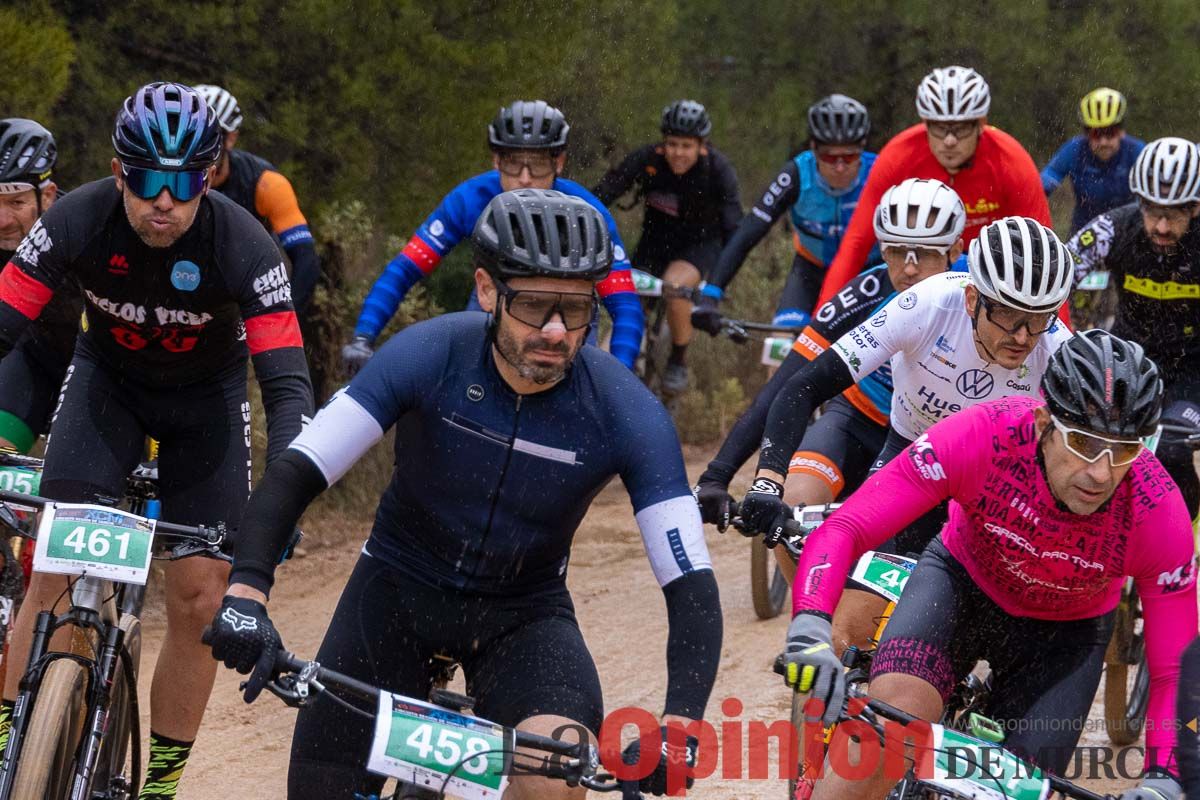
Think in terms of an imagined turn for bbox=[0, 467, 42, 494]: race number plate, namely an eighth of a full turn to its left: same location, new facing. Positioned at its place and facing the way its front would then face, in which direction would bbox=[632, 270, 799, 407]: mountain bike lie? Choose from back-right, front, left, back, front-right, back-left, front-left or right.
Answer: left

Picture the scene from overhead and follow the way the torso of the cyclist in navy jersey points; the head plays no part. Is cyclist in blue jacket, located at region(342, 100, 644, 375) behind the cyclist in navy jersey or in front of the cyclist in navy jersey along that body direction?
behind

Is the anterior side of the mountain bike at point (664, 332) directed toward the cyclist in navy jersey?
yes

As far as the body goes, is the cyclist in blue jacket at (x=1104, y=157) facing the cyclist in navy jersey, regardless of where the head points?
yes

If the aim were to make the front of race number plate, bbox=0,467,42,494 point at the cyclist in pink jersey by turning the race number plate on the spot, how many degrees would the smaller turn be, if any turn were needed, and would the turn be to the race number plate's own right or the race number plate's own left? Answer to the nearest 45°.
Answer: approximately 45° to the race number plate's own left

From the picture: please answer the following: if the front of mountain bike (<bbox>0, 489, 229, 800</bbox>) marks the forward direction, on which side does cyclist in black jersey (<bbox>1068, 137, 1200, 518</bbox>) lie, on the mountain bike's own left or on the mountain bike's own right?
on the mountain bike's own left

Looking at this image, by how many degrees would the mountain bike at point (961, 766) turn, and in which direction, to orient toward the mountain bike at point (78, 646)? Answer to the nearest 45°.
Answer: approximately 90° to its right

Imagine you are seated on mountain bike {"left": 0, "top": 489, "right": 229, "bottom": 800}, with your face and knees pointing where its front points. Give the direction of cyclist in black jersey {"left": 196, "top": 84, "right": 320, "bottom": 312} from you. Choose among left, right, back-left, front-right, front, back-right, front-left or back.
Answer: back

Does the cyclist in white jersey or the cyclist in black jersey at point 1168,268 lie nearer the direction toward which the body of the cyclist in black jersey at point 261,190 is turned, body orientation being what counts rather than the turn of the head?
the cyclist in white jersey

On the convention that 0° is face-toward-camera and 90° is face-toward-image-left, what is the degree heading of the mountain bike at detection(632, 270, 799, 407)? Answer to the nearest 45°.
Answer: approximately 0°
